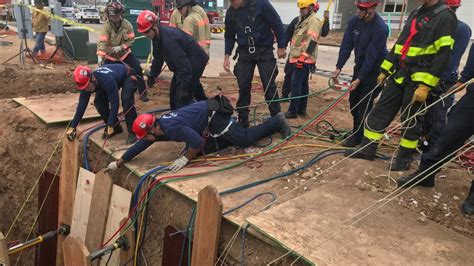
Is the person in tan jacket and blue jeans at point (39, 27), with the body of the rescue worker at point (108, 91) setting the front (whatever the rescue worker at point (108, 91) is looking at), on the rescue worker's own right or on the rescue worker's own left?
on the rescue worker's own right

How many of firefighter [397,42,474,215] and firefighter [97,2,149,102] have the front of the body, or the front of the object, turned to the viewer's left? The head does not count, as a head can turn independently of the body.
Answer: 1

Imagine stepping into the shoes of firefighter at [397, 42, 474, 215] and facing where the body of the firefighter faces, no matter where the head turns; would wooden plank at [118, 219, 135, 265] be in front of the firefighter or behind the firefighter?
in front

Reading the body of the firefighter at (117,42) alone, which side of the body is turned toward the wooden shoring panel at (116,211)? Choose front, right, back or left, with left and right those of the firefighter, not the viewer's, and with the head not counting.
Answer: front

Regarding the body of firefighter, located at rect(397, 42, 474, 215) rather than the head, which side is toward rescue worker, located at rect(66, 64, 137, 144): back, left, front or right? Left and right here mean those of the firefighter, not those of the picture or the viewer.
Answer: front

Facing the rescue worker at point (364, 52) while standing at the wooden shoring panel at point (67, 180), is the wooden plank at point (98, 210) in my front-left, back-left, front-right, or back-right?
front-right

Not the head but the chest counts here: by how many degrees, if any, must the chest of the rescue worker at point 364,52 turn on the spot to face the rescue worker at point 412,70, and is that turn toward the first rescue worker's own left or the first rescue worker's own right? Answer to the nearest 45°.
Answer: approximately 90° to the first rescue worker's own left

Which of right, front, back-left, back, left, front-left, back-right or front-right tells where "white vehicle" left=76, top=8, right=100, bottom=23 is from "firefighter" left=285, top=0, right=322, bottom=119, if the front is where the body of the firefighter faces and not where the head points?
right

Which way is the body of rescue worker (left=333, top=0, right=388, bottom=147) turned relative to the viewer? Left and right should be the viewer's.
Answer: facing the viewer and to the left of the viewer

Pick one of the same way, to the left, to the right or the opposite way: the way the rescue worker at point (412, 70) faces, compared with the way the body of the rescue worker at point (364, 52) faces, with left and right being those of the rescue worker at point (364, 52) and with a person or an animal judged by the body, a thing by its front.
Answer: the same way

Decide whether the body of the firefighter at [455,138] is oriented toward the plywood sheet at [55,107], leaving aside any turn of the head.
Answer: yes

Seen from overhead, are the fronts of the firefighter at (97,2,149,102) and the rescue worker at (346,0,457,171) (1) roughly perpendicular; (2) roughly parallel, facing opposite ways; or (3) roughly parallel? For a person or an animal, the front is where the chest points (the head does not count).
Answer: roughly perpendicular

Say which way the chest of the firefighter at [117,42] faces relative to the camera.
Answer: toward the camera
